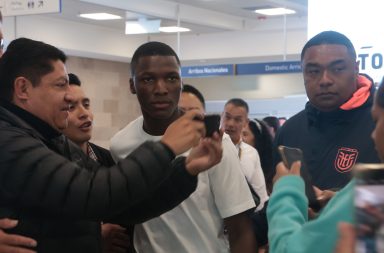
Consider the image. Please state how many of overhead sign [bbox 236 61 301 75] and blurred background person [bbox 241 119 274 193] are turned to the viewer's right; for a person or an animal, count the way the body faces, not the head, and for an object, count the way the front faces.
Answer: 0

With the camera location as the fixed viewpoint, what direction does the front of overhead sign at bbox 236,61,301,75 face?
facing the viewer

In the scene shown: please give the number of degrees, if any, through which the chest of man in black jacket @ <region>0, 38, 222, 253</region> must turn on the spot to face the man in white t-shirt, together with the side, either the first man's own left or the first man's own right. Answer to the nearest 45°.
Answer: approximately 45° to the first man's own left

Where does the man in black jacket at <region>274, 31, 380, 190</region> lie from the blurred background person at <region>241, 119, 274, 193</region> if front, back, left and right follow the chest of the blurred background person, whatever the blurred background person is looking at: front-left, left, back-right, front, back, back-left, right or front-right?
left

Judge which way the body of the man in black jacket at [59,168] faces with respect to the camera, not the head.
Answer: to the viewer's right

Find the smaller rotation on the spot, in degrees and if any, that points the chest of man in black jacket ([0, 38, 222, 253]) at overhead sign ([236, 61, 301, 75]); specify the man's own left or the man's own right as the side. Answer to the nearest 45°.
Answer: approximately 90° to the man's own left

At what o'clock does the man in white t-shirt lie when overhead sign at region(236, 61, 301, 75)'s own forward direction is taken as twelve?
The man in white t-shirt is roughly at 12 o'clock from the overhead sign.

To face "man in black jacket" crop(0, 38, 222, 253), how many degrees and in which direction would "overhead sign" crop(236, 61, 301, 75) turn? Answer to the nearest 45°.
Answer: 0° — it already faces them

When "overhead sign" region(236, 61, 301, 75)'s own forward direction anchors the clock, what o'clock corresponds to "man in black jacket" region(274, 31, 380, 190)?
The man in black jacket is roughly at 12 o'clock from the overhead sign.

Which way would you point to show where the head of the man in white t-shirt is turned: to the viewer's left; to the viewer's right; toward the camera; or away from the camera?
toward the camera
